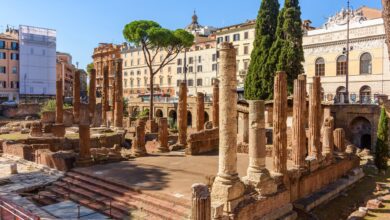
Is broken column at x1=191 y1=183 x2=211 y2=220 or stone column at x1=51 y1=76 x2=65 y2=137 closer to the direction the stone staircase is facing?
the broken column

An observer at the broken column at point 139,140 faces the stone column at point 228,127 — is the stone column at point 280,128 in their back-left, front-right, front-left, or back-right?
front-left

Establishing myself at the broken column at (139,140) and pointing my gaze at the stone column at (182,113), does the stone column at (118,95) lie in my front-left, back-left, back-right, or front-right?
front-left

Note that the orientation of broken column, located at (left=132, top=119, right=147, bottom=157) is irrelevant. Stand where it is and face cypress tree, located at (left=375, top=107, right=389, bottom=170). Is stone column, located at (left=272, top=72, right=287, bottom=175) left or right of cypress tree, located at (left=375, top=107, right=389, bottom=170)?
right

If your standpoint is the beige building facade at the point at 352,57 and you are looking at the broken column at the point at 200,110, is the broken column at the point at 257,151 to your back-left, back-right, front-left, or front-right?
front-left
